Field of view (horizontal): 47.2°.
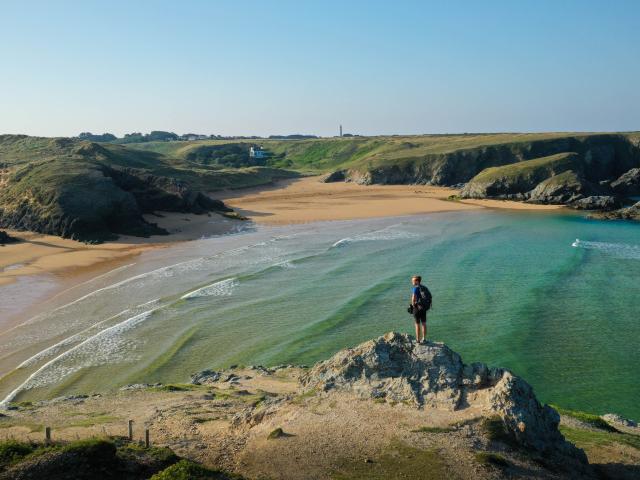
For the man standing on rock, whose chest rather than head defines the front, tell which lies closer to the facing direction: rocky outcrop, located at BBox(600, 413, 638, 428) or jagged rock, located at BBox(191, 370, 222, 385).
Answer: the jagged rock

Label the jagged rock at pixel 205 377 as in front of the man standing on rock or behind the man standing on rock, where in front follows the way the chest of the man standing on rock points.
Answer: in front

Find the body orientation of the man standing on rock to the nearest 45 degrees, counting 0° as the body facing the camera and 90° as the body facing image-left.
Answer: approximately 135°
